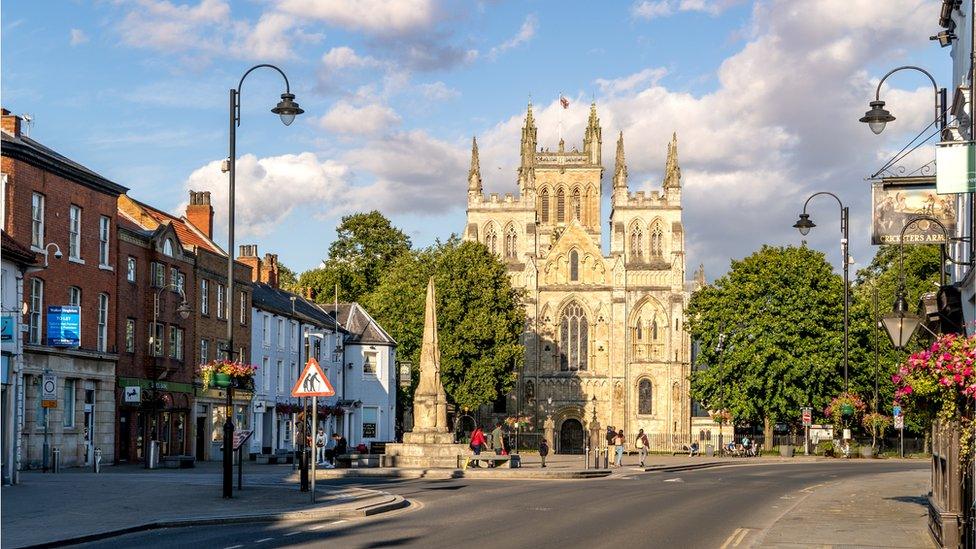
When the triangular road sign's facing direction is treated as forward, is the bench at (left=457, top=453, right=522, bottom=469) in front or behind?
behind

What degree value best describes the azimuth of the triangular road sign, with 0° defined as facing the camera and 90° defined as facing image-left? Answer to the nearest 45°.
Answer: approximately 0°

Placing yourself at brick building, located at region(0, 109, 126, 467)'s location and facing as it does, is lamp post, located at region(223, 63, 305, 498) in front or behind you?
in front

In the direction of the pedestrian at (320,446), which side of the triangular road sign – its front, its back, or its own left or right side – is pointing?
back

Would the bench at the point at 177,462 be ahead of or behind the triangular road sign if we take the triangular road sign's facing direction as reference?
behind

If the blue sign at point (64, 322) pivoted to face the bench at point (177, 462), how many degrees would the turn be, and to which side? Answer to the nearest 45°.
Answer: approximately 135° to its left

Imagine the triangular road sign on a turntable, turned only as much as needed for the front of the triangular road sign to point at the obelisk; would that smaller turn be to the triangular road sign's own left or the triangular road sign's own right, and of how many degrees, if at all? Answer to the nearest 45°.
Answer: approximately 180°
